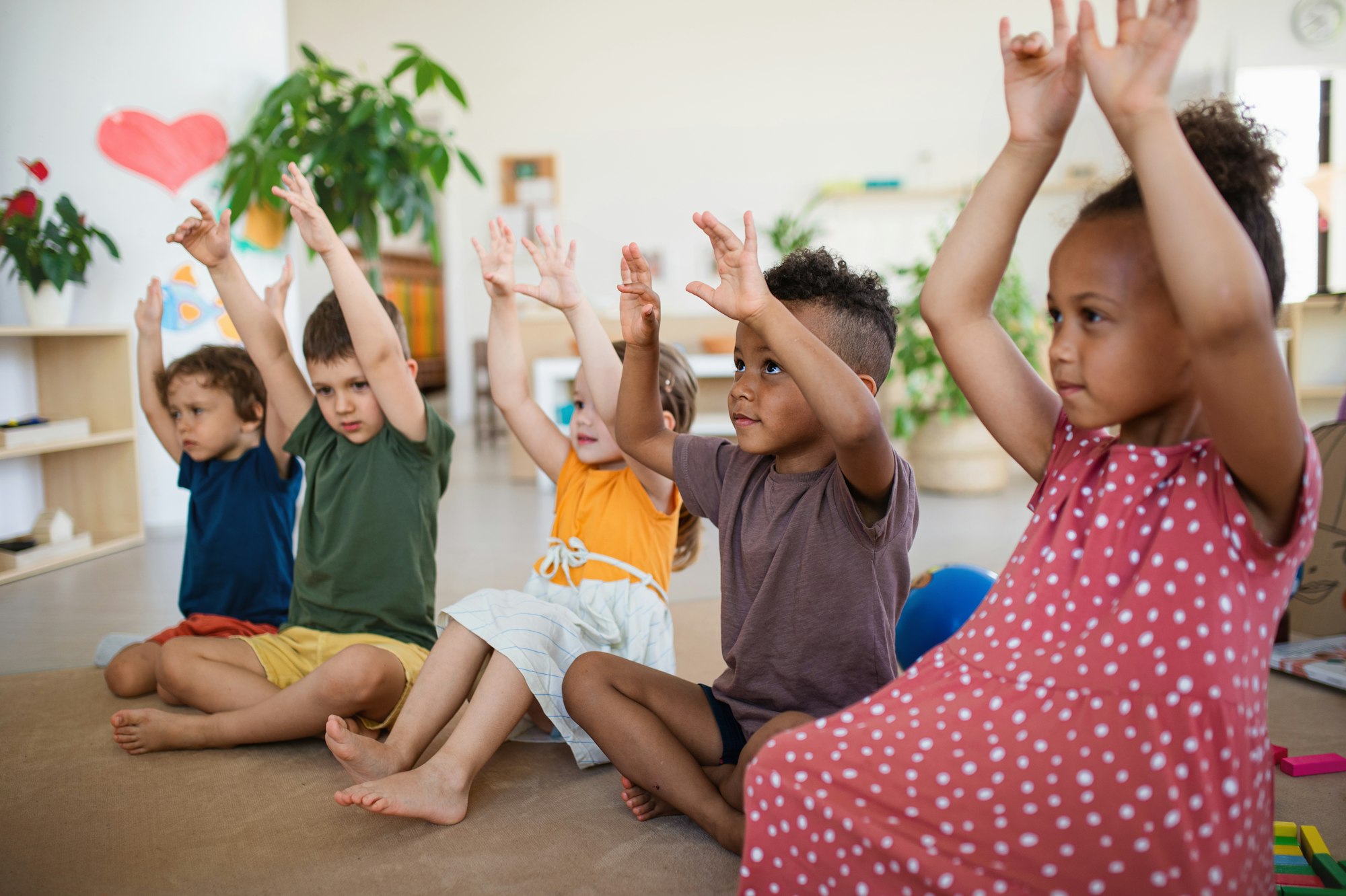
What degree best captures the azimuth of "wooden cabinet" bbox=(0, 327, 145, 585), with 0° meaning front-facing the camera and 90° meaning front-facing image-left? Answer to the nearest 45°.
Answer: approximately 315°

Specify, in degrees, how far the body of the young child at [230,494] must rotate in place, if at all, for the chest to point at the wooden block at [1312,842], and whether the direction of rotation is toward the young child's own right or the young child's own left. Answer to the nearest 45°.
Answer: approximately 90° to the young child's own left

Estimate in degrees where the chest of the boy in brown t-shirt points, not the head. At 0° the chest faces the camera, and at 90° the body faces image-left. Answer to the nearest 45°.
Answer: approximately 45°

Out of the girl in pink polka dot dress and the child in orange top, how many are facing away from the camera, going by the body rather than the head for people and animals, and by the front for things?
0

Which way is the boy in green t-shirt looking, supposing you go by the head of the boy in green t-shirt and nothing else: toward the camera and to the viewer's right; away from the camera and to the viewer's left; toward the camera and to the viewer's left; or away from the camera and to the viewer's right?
toward the camera and to the viewer's left

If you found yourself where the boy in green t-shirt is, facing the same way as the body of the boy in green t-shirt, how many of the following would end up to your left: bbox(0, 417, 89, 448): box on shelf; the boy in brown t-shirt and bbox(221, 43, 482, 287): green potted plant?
1

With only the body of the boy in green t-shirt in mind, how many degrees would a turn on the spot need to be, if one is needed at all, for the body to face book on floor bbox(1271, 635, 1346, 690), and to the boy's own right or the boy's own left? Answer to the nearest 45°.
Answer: approximately 135° to the boy's own left

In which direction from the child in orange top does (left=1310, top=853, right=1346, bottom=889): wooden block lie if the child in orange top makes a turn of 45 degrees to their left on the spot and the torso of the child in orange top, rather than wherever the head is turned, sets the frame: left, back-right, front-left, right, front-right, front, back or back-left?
front-left

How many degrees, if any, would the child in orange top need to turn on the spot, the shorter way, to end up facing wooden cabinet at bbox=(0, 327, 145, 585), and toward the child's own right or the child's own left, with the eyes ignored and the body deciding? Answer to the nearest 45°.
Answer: approximately 90° to the child's own right

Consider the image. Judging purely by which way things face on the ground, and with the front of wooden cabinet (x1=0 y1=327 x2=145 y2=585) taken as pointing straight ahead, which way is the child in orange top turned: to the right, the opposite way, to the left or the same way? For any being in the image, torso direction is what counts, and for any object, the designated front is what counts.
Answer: to the right

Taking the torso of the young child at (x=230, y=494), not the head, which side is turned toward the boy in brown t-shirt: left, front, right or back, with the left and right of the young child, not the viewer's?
left
